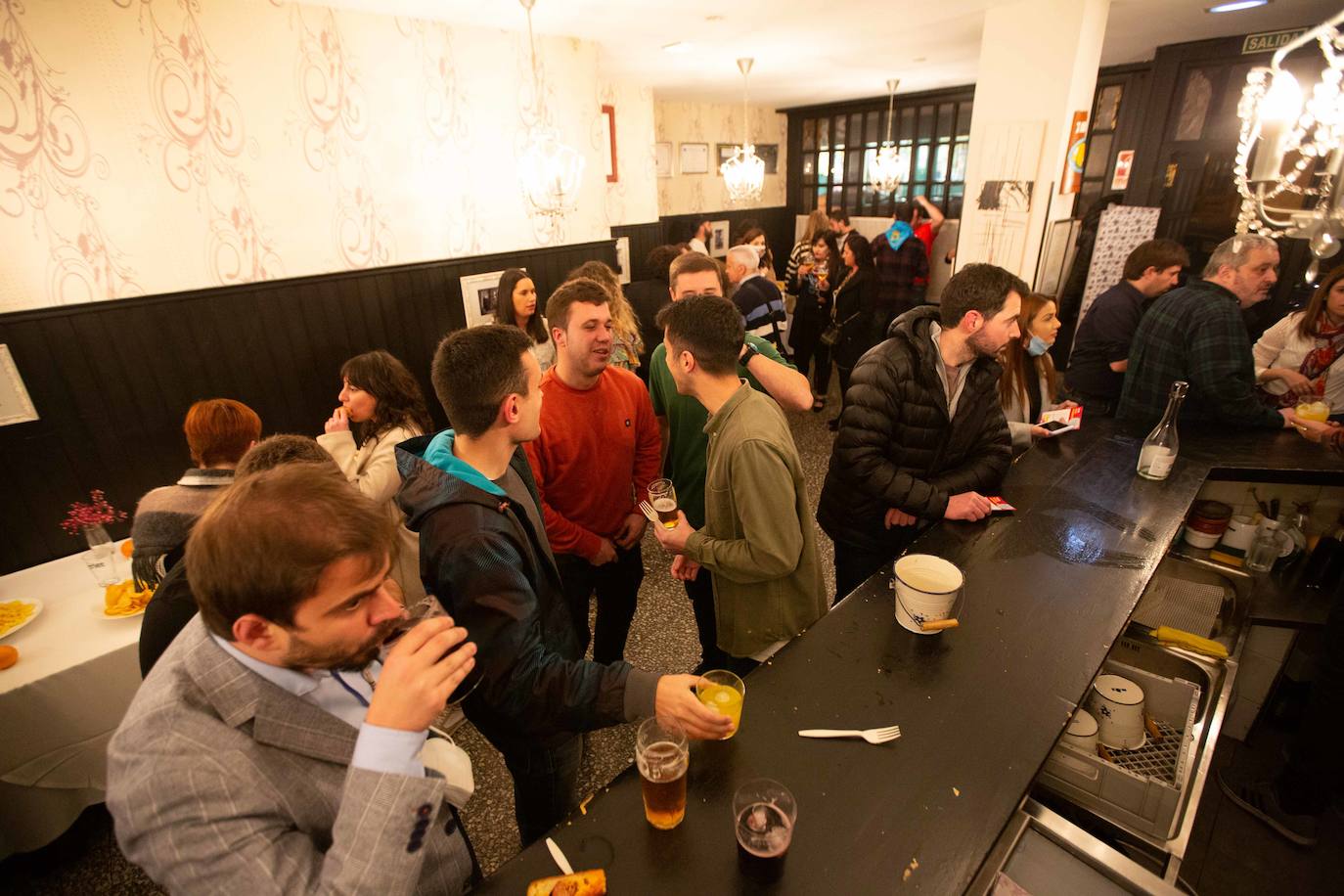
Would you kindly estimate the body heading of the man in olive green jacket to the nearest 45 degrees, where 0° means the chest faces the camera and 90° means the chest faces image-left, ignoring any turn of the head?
approximately 90°

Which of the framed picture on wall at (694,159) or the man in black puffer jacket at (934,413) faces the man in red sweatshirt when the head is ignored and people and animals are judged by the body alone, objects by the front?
the framed picture on wall

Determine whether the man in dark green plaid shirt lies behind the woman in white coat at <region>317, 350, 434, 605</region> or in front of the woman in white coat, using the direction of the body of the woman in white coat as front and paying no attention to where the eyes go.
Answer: behind

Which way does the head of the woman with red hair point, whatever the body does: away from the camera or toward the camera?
away from the camera

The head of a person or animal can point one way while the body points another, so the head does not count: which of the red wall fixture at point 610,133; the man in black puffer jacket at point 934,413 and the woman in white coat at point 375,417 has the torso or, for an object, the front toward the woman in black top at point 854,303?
the red wall fixture

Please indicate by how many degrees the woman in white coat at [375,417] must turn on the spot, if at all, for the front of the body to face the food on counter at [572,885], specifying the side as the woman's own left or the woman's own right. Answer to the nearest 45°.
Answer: approximately 90° to the woman's own left

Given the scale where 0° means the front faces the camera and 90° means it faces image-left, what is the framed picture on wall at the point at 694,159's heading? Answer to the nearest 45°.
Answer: approximately 0°

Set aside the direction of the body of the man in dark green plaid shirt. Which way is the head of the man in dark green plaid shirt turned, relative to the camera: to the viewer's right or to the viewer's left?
to the viewer's right

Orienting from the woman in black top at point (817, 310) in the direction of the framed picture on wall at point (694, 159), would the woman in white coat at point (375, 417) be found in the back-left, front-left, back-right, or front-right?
back-left

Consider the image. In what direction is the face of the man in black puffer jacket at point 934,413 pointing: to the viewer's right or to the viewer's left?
to the viewer's right

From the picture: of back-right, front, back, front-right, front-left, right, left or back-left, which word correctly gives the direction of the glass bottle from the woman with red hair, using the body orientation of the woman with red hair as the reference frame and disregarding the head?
back-right

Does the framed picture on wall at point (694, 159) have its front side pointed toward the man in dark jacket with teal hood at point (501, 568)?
yes

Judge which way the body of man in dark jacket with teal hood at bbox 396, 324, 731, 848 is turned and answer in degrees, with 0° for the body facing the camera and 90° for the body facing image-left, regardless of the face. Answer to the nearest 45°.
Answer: approximately 270°

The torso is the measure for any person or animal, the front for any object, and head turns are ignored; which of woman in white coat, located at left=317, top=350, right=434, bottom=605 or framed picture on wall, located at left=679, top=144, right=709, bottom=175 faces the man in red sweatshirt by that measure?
the framed picture on wall

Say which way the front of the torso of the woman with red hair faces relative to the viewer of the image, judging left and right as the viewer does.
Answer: facing away from the viewer
